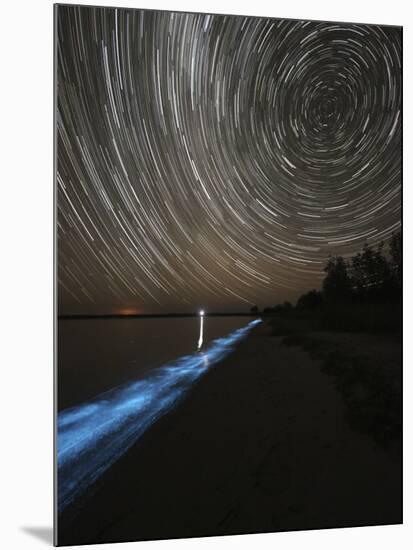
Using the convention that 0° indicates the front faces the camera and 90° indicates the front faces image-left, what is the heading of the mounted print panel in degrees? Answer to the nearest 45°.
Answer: approximately 315°
